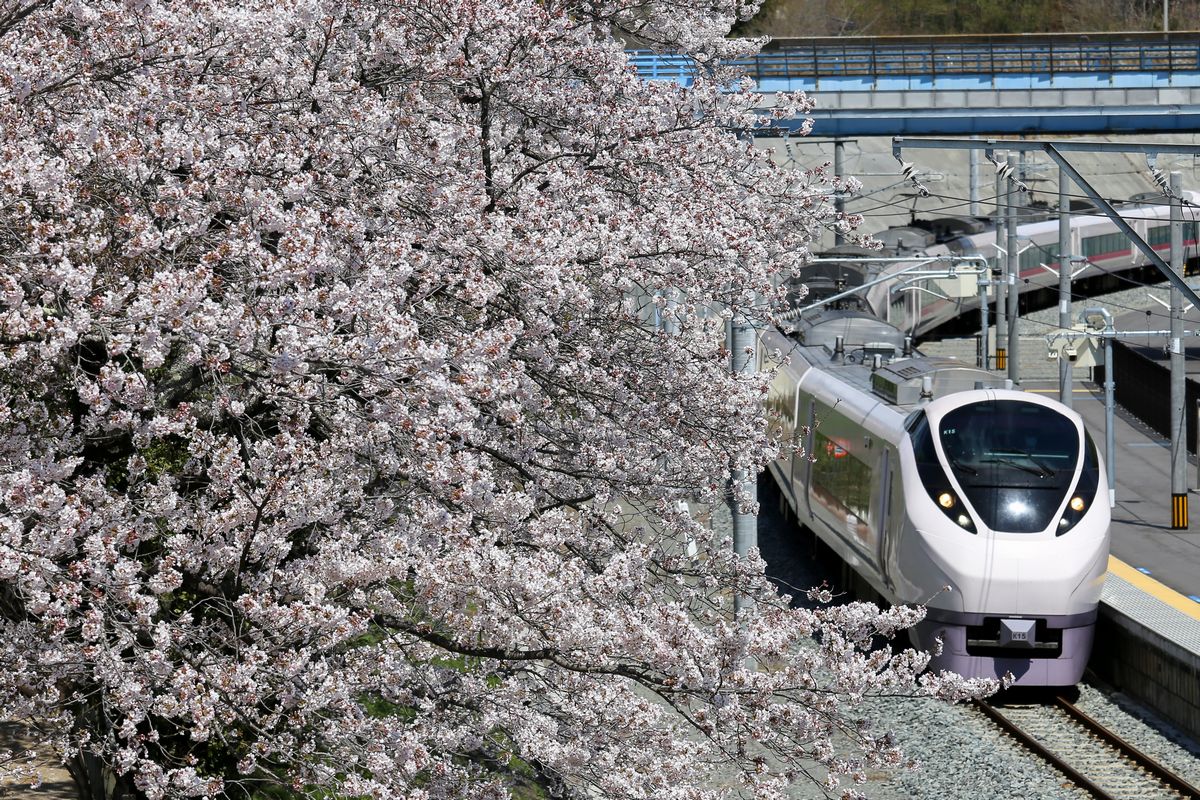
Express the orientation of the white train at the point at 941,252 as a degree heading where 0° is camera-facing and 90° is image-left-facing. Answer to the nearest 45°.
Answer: approximately 45°

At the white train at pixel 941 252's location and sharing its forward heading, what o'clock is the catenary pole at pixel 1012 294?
The catenary pole is roughly at 10 o'clock from the white train.

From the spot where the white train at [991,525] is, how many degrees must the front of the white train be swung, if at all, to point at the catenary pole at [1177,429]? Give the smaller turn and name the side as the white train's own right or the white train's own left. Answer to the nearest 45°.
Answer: approximately 135° to the white train's own left

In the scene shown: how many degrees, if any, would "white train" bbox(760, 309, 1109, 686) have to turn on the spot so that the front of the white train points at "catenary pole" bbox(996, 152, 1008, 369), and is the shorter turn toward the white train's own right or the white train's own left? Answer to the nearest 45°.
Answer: approximately 135° to the white train's own left

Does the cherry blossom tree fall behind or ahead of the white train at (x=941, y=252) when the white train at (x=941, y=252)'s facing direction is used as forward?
ahead

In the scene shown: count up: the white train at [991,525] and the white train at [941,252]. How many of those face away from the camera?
0
